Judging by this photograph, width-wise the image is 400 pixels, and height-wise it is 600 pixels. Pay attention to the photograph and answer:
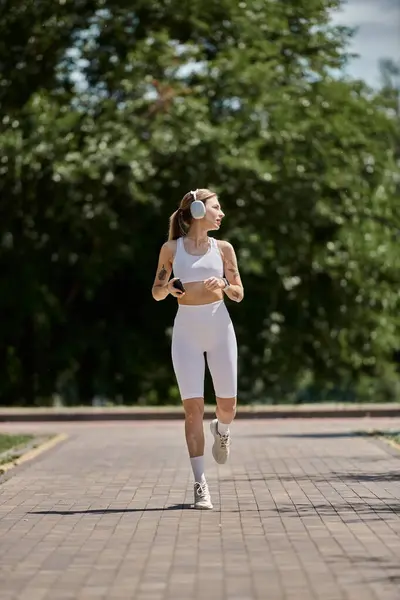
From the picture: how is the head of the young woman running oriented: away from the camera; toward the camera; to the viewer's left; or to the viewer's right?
to the viewer's right

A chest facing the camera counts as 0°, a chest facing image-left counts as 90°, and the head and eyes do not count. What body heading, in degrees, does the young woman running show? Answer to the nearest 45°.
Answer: approximately 0°
